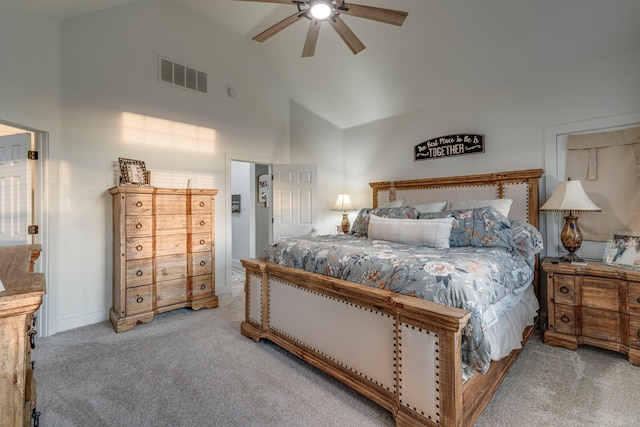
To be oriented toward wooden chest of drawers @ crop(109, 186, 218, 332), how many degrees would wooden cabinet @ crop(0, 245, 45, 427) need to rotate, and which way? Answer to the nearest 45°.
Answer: approximately 45° to its left

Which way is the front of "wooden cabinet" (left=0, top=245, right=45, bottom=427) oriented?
to the viewer's right

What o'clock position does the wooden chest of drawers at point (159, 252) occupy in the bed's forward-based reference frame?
The wooden chest of drawers is roughly at 2 o'clock from the bed.

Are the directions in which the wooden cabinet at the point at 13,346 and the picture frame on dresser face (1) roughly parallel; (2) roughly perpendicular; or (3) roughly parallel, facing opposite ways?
roughly perpendicular

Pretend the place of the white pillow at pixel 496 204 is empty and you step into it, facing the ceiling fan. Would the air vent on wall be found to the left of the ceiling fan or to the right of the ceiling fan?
right

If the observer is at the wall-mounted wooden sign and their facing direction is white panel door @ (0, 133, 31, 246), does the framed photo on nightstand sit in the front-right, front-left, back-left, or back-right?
back-left

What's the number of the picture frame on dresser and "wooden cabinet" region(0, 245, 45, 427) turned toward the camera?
1

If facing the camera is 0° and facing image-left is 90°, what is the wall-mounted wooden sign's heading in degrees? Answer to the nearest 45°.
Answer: approximately 45°
